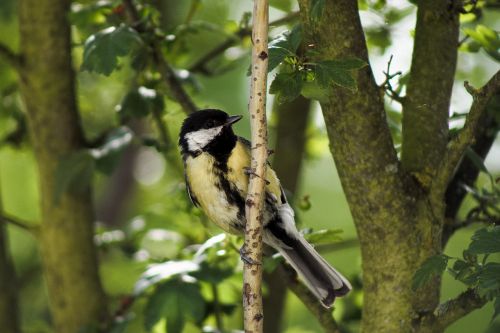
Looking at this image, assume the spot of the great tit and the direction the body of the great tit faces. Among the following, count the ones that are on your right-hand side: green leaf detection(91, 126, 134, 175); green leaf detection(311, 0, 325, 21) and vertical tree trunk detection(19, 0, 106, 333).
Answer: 2

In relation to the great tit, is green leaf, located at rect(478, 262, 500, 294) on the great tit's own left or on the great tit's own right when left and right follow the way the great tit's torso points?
on the great tit's own left

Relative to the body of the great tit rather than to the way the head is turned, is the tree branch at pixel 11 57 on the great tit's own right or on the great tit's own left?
on the great tit's own right

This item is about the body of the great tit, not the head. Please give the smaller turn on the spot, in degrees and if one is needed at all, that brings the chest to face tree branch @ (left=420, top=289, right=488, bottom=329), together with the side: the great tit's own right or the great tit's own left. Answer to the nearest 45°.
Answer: approximately 90° to the great tit's own left

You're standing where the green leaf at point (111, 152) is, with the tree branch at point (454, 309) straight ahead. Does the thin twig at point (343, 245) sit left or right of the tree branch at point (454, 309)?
left

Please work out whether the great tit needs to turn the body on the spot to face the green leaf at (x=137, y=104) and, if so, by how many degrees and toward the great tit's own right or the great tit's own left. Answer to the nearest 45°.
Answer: approximately 90° to the great tit's own right

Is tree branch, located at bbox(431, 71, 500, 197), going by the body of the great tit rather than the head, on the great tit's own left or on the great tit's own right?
on the great tit's own left

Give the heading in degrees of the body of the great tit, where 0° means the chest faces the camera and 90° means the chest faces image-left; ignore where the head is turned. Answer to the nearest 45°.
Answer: approximately 45°
